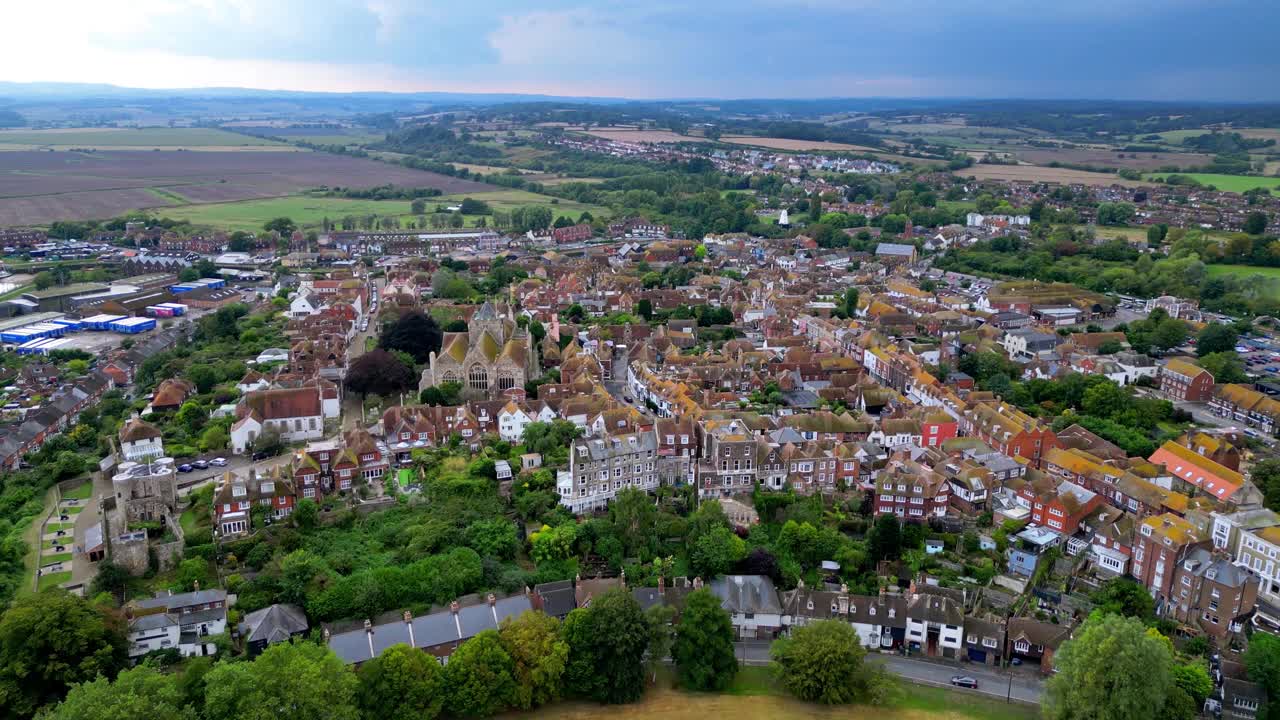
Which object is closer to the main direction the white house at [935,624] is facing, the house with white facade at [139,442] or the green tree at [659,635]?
the green tree

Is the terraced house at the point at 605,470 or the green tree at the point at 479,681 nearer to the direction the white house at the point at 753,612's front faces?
the green tree

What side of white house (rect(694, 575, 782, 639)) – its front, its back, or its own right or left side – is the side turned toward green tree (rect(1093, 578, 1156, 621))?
left

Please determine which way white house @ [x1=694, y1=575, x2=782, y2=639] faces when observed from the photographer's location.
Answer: facing the viewer

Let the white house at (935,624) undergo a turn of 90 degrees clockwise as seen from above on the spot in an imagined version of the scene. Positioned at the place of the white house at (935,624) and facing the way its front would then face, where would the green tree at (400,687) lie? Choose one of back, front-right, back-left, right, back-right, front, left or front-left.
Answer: front-left

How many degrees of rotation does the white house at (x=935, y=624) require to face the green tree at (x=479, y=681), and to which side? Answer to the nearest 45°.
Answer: approximately 45° to its right

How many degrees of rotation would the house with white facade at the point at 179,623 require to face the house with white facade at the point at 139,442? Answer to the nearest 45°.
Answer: approximately 180°

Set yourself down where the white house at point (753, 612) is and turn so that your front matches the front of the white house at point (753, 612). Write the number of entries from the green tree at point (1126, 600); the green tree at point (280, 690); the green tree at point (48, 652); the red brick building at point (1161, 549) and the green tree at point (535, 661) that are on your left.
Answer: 2

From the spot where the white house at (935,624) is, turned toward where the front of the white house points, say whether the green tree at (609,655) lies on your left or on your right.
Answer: on your right

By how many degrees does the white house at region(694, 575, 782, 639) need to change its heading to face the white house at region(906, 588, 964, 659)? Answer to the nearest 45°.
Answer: approximately 90° to its left

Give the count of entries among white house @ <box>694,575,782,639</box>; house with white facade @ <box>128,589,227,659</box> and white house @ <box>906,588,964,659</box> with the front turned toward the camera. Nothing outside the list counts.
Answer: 3

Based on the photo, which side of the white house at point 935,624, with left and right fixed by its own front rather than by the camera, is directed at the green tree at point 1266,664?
left

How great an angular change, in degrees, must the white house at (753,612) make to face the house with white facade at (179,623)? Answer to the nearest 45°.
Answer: approximately 90° to its right

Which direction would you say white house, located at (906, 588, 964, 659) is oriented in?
toward the camera

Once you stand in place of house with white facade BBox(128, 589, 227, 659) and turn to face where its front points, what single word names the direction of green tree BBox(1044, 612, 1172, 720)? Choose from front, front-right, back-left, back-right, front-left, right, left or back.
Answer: front-left

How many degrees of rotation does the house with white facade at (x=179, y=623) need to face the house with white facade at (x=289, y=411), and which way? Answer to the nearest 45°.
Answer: approximately 180°

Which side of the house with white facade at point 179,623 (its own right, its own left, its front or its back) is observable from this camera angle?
front
